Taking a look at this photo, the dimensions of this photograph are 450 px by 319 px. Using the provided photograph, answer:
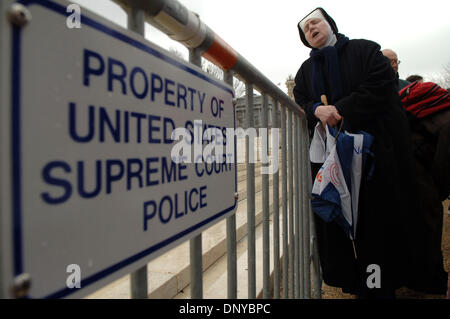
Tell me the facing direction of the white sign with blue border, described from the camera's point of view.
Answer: facing the viewer and to the right of the viewer

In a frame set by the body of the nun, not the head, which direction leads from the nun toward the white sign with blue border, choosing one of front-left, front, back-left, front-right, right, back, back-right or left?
front-left

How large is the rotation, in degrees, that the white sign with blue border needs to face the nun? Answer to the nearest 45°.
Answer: approximately 90° to its left

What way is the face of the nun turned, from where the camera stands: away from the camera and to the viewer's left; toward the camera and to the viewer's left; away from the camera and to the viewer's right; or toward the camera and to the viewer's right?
toward the camera and to the viewer's left

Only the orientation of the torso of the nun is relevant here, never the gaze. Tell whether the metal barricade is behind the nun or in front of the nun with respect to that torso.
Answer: in front

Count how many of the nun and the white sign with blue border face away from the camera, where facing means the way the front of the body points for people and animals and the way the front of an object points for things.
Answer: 0
